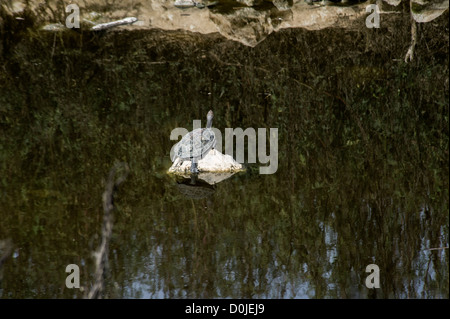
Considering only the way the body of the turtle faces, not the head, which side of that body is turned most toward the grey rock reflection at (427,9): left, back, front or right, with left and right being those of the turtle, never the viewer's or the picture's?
front

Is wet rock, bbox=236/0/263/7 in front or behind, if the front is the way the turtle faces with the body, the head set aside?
in front

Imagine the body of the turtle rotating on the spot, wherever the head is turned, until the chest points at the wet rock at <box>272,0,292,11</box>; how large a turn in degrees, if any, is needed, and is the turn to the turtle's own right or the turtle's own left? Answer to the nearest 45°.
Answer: approximately 45° to the turtle's own left

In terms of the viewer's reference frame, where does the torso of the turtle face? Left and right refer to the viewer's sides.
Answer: facing away from the viewer and to the right of the viewer
